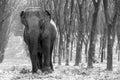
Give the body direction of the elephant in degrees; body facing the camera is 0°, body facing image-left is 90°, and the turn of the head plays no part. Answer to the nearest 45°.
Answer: approximately 0°
